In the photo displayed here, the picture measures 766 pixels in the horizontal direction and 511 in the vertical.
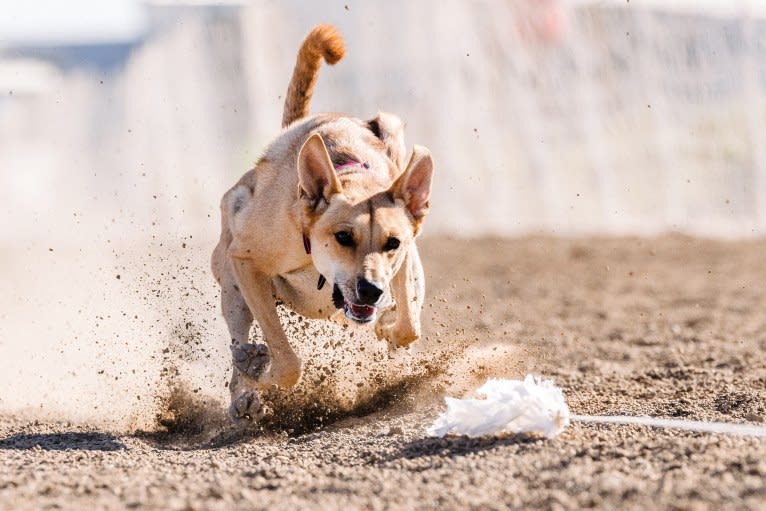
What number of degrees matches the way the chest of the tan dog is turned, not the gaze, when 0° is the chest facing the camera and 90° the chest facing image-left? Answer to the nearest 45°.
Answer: approximately 315°

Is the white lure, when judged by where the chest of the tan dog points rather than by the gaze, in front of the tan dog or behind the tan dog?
in front
